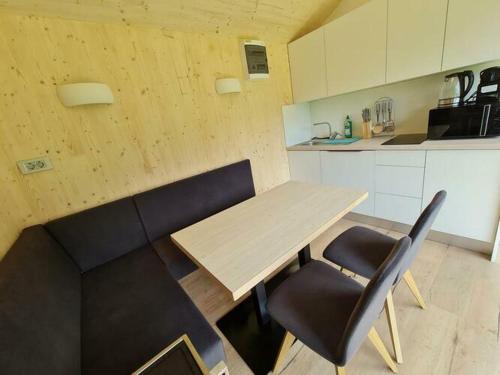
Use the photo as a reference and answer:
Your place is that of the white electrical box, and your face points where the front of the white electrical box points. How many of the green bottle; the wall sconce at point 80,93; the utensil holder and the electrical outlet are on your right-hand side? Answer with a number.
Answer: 2

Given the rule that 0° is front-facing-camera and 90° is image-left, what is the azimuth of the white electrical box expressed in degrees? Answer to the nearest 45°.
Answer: approximately 315°

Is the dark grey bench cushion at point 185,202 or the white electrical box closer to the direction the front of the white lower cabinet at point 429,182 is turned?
the dark grey bench cushion

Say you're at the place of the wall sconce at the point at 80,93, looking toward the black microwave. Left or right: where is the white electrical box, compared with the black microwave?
left

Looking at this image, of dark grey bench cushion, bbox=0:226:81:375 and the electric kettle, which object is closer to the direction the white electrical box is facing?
the electric kettle

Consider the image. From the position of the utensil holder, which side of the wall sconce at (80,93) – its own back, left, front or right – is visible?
left
